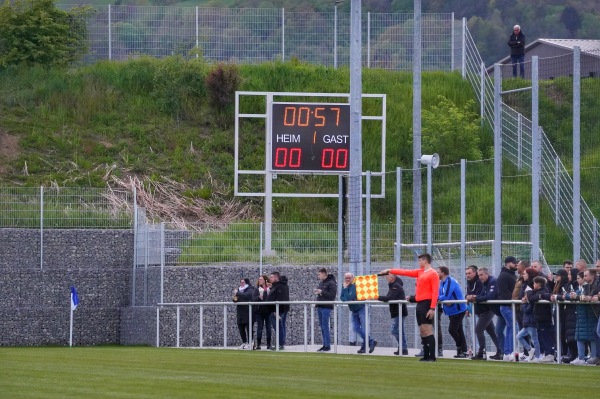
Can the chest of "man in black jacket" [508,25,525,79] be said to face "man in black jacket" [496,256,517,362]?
yes

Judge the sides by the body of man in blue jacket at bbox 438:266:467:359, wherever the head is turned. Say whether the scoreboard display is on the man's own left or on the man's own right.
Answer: on the man's own right

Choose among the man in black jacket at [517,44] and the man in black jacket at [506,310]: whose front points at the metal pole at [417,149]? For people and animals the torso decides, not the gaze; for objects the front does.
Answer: the man in black jacket at [517,44]

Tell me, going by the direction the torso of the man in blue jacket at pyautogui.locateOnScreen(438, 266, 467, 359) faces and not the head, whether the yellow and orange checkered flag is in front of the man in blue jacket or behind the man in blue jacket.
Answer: in front

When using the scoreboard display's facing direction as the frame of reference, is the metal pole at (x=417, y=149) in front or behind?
in front

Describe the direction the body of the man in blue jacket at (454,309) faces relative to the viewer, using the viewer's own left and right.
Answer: facing to the left of the viewer

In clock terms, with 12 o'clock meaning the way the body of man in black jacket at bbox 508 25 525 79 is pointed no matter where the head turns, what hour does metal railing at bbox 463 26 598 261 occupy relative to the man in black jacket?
The metal railing is roughly at 12 o'clock from the man in black jacket.

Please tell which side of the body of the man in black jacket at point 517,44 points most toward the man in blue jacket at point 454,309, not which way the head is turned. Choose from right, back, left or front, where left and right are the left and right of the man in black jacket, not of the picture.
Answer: front

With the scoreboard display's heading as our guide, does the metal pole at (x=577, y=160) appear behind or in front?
in front

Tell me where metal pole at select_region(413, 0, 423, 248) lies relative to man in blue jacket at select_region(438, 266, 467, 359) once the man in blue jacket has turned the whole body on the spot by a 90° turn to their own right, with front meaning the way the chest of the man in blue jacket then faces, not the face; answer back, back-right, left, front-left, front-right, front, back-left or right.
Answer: front

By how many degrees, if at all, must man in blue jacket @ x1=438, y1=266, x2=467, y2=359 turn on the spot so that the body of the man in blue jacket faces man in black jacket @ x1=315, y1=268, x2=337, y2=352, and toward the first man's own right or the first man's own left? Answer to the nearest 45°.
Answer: approximately 45° to the first man's own right
